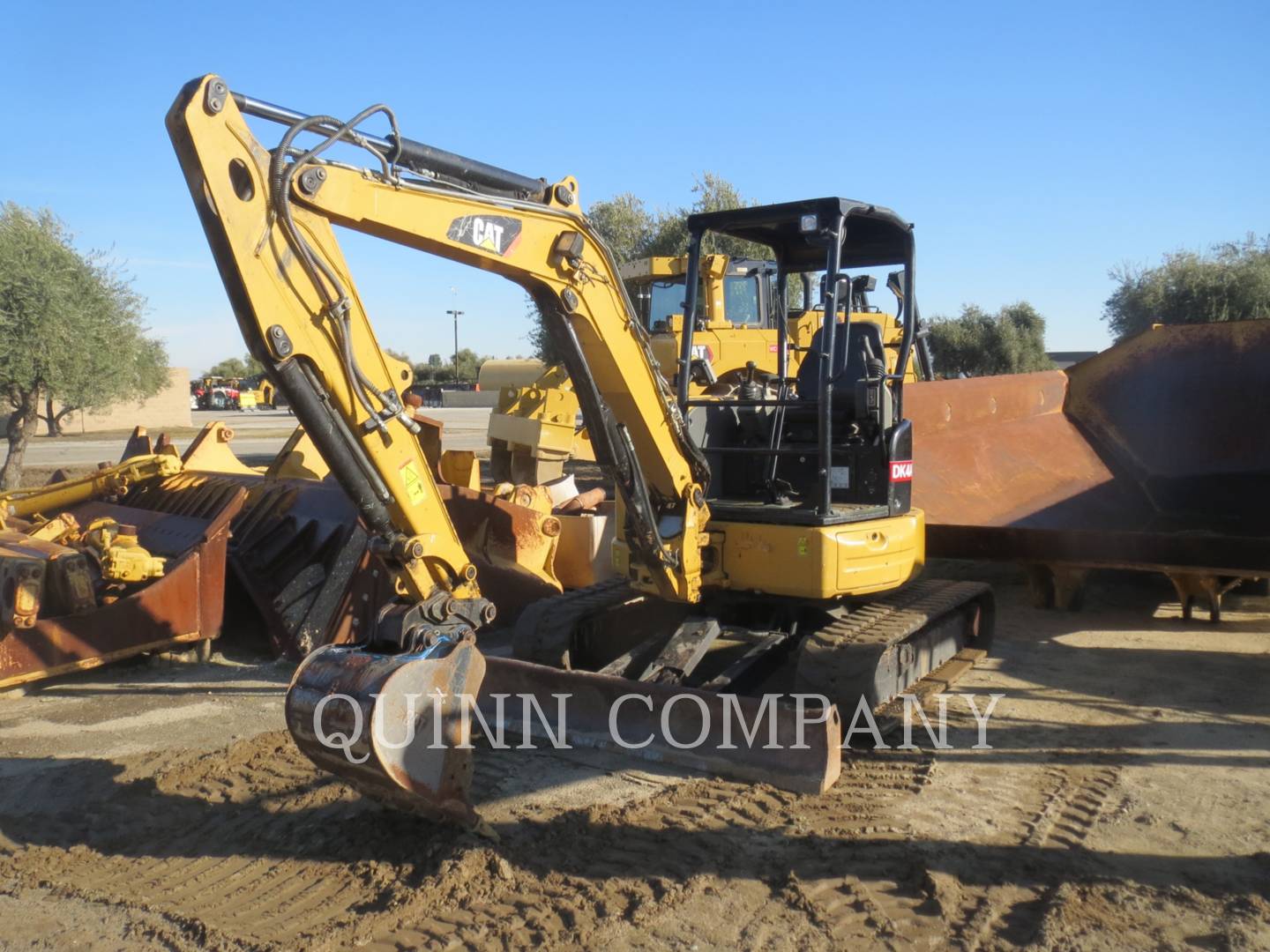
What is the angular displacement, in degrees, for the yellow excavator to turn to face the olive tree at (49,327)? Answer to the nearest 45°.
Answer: approximately 90° to its right

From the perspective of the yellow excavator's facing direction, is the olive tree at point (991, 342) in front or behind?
behind

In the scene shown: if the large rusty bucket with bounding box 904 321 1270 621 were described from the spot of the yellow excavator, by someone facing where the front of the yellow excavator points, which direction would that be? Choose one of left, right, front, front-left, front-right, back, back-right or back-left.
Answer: back

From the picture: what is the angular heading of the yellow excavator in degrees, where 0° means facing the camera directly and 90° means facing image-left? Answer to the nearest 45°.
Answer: approximately 45°

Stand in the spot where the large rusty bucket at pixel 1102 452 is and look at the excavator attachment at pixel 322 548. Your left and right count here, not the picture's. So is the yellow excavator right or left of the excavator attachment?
left

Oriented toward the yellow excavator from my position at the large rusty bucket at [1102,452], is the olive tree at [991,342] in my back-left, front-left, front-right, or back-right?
back-right

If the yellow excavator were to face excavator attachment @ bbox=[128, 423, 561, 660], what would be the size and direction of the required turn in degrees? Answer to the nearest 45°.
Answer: approximately 90° to its right

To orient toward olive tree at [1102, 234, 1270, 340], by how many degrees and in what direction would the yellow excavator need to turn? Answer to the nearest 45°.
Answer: approximately 180°
